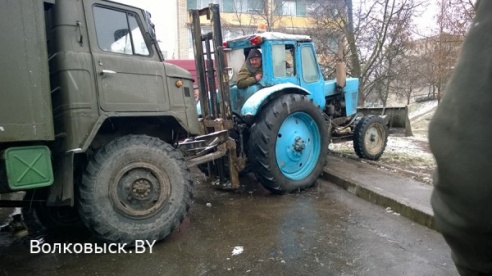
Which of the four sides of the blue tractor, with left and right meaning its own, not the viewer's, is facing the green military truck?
back

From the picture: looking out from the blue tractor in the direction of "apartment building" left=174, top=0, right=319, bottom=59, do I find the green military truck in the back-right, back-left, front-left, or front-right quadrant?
back-left

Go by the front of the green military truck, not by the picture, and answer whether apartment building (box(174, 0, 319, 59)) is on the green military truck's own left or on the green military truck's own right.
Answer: on the green military truck's own left

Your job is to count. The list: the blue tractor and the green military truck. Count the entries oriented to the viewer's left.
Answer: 0

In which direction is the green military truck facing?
to the viewer's right

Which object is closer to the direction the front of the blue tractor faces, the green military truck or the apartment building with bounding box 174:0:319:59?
the apartment building

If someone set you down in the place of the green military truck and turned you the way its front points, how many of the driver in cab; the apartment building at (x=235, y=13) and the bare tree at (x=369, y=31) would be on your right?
0

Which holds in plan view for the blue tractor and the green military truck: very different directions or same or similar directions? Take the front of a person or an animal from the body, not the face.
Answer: same or similar directions

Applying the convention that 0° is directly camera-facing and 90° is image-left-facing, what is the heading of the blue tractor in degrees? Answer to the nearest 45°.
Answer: approximately 225°

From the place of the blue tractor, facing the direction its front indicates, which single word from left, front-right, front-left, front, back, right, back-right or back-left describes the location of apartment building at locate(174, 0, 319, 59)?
front-left

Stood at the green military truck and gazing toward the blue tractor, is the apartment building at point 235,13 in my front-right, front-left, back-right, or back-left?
front-left

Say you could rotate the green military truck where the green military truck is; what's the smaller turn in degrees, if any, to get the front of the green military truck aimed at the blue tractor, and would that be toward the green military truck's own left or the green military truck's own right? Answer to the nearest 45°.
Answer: approximately 45° to the green military truck's own left

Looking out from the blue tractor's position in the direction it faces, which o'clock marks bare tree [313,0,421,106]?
The bare tree is roughly at 11 o'clock from the blue tractor.
